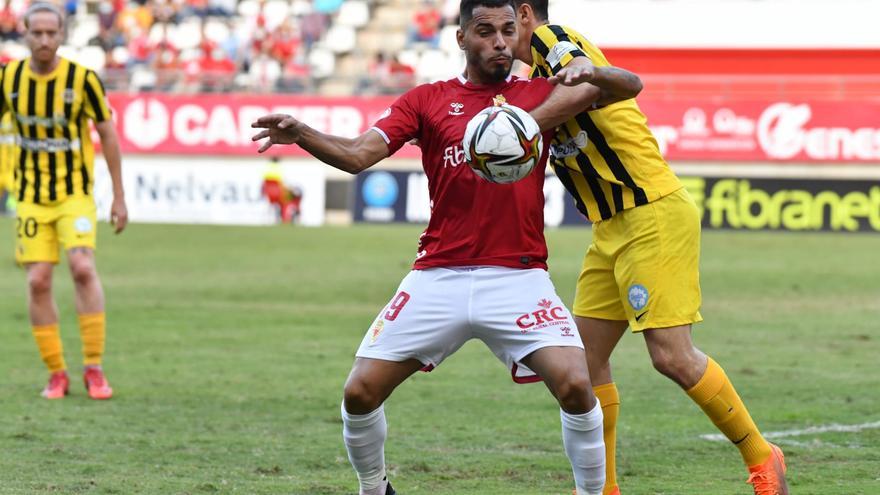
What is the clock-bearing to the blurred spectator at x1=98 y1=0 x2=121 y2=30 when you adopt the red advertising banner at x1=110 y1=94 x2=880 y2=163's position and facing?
The blurred spectator is roughly at 4 o'clock from the red advertising banner.

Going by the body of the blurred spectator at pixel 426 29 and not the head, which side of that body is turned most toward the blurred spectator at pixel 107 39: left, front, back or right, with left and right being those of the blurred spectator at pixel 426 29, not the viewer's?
right

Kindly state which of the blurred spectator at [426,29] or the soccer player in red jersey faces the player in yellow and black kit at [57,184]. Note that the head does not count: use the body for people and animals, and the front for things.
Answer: the blurred spectator

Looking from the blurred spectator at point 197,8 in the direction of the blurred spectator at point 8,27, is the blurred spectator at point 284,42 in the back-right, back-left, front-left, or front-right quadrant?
back-left

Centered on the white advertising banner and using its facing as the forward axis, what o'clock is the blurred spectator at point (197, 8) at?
The blurred spectator is roughly at 6 o'clock from the white advertising banner.

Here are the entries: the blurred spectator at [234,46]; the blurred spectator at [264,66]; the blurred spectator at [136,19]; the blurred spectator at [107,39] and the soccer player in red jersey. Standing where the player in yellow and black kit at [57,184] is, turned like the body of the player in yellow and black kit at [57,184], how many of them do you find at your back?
4

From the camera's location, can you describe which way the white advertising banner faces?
facing the viewer

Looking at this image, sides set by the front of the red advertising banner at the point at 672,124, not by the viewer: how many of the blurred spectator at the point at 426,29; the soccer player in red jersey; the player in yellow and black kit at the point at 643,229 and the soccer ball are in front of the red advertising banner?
3

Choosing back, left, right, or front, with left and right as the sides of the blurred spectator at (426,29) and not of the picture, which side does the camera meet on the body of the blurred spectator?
front

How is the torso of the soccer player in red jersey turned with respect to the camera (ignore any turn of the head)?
toward the camera

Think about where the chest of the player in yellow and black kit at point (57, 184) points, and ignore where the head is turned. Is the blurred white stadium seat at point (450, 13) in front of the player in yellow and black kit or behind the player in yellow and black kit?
behind

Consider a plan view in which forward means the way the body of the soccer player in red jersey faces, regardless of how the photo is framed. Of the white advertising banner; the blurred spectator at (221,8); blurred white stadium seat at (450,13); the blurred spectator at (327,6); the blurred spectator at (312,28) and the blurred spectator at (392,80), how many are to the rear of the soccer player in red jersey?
6

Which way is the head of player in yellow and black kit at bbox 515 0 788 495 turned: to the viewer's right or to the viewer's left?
to the viewer's left

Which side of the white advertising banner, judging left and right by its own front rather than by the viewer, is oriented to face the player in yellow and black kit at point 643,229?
front
